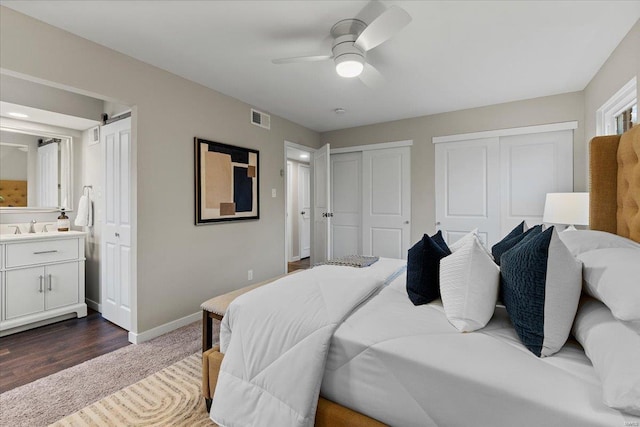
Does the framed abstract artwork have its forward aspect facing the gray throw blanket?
yes

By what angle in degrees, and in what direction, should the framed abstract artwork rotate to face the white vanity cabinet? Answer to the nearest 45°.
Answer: approximately 135° to its right

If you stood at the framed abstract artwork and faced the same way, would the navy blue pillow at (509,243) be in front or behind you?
in front

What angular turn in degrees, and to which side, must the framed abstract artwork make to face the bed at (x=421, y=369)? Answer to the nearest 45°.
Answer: approximately 45° to its right

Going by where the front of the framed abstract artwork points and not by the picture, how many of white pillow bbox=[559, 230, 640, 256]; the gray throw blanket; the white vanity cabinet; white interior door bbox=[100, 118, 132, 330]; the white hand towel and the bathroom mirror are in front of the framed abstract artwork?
2

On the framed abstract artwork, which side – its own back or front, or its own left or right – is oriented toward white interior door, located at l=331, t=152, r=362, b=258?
left

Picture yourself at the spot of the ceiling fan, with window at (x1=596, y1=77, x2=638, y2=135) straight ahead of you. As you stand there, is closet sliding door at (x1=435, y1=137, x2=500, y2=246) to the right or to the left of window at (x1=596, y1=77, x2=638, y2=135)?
left

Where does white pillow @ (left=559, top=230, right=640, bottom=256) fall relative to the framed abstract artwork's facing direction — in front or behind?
in front

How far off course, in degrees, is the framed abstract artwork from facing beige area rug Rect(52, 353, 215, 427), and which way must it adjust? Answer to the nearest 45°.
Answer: approximately 45° to its right

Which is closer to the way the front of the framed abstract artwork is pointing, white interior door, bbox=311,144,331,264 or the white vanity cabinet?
the white interior door

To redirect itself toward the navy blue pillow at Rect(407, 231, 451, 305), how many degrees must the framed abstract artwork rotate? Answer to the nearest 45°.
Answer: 0° — it already faces it

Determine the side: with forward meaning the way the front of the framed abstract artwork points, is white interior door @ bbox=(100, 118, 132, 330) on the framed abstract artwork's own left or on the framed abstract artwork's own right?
on the framed abstract artwork's own right

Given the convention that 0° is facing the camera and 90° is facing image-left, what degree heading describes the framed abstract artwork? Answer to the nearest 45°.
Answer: approximately 315°

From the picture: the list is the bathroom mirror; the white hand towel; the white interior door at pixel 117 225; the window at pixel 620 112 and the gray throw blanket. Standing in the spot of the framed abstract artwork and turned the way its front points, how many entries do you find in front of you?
2

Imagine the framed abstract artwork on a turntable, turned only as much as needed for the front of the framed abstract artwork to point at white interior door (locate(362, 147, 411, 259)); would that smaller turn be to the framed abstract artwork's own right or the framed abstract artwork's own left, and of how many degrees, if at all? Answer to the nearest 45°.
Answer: approximately 45° to the framed abstract artwork's own left

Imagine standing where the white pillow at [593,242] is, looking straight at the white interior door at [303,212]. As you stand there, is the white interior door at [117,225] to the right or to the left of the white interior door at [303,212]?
left

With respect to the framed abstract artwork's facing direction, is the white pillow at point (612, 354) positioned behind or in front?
in front
